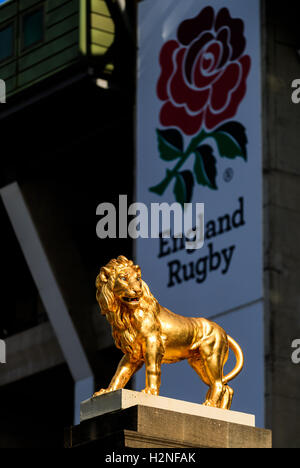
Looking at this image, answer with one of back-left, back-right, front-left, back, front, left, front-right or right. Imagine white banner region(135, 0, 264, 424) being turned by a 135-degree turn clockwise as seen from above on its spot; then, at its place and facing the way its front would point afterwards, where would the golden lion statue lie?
back

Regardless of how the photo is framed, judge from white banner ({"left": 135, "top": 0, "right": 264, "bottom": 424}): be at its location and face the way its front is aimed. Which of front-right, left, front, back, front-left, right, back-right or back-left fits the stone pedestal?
front-left

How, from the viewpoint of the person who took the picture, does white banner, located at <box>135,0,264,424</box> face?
facing the viewer and to the left of the viewer
